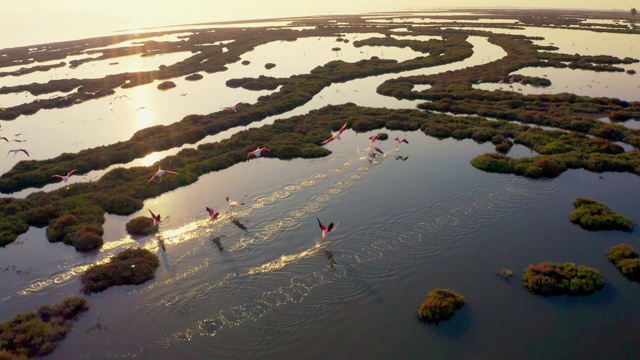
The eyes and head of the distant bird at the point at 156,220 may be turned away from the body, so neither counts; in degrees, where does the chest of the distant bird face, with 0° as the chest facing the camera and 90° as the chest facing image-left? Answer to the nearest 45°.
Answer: approximately 270°

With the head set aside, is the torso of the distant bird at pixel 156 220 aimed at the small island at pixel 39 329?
no

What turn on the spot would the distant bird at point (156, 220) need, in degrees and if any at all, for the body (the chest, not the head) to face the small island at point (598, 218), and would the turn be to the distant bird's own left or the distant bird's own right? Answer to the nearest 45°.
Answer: approximately 45° to the distant bird's own right

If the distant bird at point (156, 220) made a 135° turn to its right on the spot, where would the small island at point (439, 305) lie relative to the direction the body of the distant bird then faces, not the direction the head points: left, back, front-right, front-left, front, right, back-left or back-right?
left

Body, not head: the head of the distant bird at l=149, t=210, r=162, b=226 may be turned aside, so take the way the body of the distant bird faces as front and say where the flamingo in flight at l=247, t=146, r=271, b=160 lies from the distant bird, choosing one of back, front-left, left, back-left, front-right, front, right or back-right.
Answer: front-left

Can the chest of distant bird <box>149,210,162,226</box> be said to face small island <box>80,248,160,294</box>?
no

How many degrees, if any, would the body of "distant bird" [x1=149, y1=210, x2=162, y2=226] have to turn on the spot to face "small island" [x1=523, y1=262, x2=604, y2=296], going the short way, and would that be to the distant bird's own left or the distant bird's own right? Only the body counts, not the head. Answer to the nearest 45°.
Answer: approximately 45° to the distant bird's own right

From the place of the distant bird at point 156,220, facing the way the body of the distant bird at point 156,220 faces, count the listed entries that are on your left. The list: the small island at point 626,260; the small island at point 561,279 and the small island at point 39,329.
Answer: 0

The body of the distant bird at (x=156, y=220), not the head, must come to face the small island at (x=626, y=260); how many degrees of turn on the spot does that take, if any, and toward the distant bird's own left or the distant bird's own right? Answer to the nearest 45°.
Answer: approximately 45° to the distant bird's own right

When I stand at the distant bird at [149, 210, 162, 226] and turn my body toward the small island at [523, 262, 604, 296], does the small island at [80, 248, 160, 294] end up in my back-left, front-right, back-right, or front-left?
front-right

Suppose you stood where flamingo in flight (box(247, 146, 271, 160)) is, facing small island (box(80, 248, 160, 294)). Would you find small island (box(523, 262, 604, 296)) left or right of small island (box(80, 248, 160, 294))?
left

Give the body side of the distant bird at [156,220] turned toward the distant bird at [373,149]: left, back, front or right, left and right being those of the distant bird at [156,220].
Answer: front

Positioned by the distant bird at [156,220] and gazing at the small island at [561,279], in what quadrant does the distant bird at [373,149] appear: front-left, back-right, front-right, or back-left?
front-left
